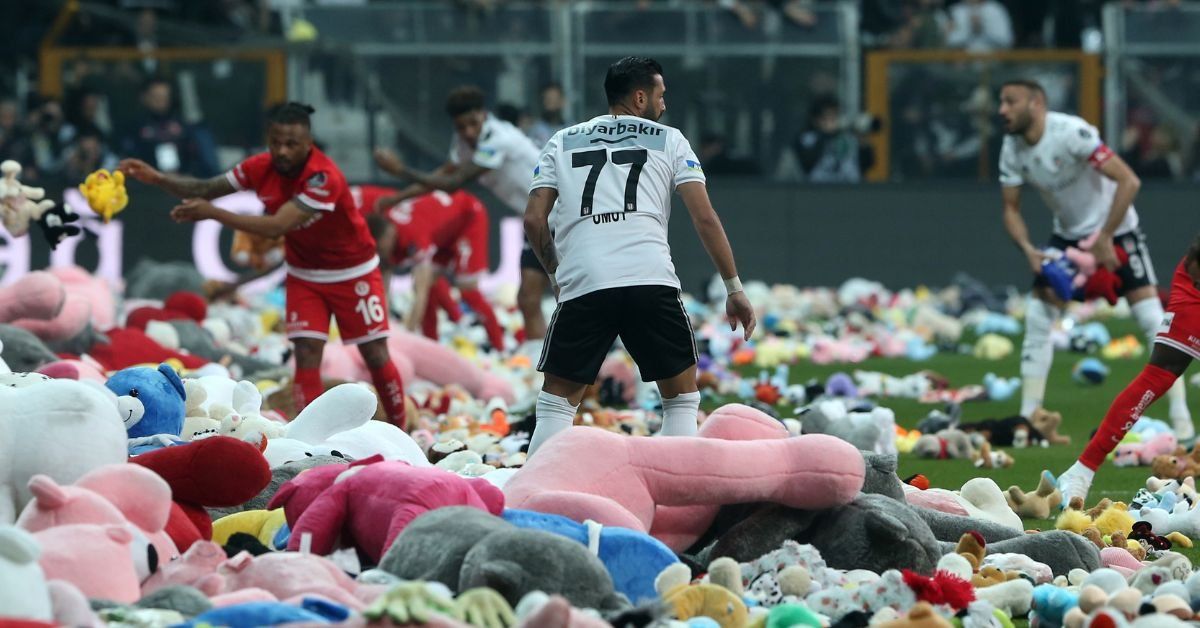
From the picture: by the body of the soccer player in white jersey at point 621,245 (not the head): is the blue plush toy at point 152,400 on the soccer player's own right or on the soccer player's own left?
on the soccer player's own left

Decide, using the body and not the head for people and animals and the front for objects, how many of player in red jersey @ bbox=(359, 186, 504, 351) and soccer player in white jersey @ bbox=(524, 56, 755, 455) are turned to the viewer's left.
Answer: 1

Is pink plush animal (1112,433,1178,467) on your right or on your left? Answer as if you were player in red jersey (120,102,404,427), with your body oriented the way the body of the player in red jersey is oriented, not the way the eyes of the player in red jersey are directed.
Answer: on your left

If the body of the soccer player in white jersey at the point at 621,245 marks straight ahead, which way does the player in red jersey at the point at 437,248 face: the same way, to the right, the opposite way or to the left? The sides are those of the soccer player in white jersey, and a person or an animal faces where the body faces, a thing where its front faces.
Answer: to the left

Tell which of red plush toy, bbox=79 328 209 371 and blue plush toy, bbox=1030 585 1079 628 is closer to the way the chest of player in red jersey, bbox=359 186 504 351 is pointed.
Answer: the red plush toy

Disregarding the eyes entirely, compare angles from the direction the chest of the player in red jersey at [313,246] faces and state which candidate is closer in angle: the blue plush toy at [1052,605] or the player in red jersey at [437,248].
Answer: the blue plush toy

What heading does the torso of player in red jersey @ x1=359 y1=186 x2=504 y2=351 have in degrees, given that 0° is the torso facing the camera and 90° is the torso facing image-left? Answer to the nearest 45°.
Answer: approximately 90°

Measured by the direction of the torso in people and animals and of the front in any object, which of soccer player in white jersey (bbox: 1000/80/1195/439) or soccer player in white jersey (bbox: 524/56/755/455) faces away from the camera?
soccer player in white jersey (bbox: 524/56/755/455)

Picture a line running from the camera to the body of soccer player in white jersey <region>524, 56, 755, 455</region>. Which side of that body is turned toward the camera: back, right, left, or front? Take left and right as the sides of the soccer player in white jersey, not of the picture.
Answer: back

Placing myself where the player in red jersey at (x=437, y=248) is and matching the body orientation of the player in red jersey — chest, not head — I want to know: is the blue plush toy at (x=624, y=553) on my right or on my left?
on my left

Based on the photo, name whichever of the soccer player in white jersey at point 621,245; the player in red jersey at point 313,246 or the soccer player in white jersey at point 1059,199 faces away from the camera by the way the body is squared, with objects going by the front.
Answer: the soccer player in white jersey at point 621,245

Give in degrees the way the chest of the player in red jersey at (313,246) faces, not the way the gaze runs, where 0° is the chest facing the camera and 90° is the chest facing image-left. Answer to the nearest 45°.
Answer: approximately 45°
